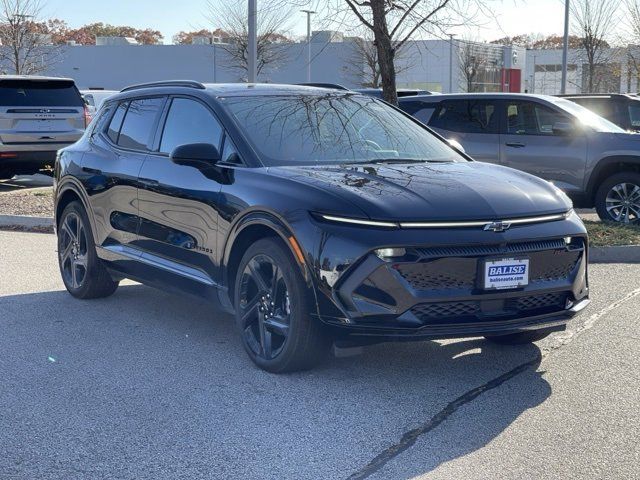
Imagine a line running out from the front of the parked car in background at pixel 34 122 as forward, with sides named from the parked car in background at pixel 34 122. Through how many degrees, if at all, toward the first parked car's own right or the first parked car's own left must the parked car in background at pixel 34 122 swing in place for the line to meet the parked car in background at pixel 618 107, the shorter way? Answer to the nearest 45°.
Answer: approximately 135° to the first parked car's own right

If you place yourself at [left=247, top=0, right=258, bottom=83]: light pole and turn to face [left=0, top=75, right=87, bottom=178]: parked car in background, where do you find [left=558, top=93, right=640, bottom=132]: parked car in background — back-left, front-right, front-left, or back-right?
back-left

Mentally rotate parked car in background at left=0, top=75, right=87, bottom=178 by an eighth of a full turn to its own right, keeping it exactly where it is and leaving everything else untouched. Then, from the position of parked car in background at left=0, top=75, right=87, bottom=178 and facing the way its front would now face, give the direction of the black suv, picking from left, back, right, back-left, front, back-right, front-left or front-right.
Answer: back-right

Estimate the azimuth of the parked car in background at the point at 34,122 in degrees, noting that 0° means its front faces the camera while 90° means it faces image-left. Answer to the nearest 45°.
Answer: approximately 180°

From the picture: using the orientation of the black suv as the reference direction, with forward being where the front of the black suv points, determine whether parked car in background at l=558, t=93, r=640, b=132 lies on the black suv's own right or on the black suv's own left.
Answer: on the black suv's own left

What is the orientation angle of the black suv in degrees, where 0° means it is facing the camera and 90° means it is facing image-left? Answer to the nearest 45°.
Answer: approximately 315°
